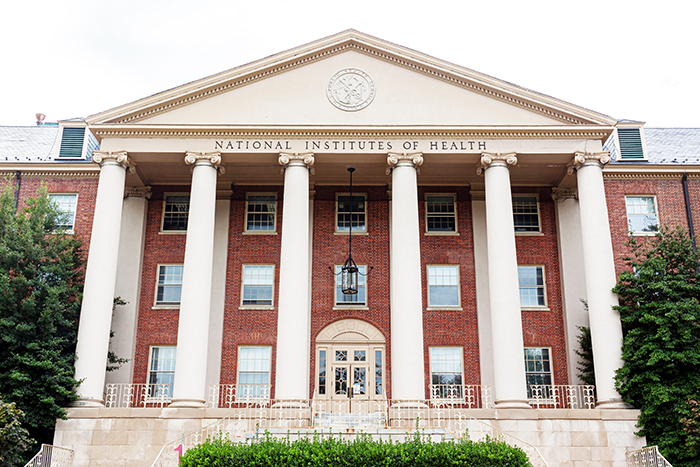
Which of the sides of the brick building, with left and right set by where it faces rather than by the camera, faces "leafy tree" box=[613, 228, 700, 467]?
left

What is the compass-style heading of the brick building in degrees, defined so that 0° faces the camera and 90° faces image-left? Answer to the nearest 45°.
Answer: approximately 0°

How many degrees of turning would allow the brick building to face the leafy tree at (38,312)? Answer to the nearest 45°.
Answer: approximately 90° to its right
